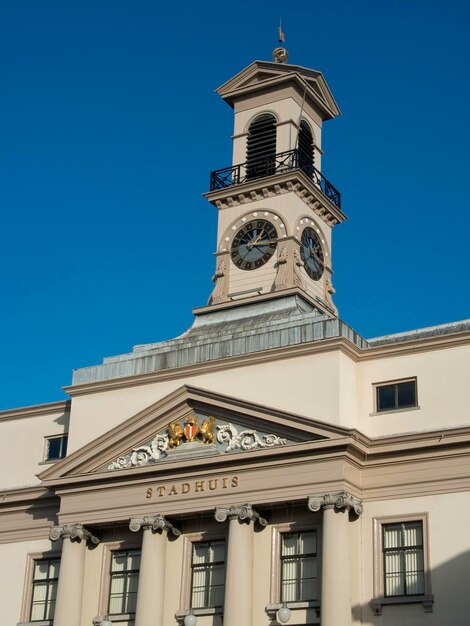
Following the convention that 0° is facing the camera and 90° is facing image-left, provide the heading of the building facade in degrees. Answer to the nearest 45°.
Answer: approximately 45°
